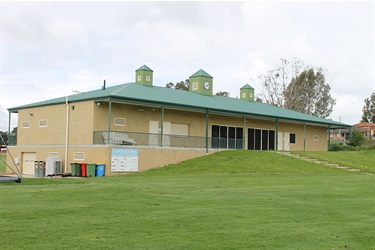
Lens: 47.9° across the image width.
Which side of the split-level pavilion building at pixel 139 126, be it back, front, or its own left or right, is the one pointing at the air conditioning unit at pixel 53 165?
right

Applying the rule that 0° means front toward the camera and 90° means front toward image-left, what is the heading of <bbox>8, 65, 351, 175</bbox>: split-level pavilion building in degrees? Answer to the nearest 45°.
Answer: approximately 315°

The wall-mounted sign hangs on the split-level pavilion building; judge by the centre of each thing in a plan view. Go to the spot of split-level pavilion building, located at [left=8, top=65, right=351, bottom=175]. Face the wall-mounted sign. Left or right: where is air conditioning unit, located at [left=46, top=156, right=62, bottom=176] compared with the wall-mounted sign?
right
